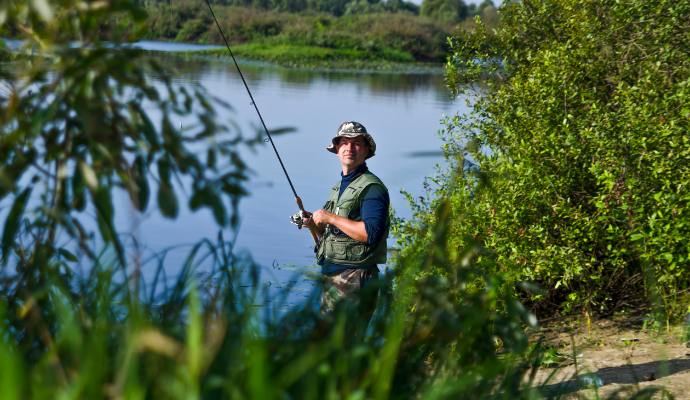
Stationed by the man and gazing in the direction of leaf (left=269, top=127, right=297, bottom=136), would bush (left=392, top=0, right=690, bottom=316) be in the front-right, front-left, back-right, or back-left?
back-left

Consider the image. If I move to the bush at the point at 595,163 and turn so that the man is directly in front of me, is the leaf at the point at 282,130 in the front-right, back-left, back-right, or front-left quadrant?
front-left

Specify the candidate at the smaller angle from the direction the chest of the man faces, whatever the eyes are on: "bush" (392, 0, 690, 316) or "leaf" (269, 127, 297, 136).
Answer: the leaf

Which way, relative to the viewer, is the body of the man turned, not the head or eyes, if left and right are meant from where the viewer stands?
facing the viewer and to the left of the viewer

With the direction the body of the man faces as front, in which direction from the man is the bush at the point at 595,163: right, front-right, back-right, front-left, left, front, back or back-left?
back

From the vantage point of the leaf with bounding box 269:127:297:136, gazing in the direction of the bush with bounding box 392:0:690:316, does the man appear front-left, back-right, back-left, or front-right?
front-left

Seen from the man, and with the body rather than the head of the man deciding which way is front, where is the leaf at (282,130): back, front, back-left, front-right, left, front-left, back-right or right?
front-left

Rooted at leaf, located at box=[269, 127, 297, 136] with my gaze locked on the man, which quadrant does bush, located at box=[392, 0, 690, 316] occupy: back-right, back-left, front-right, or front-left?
front-right
